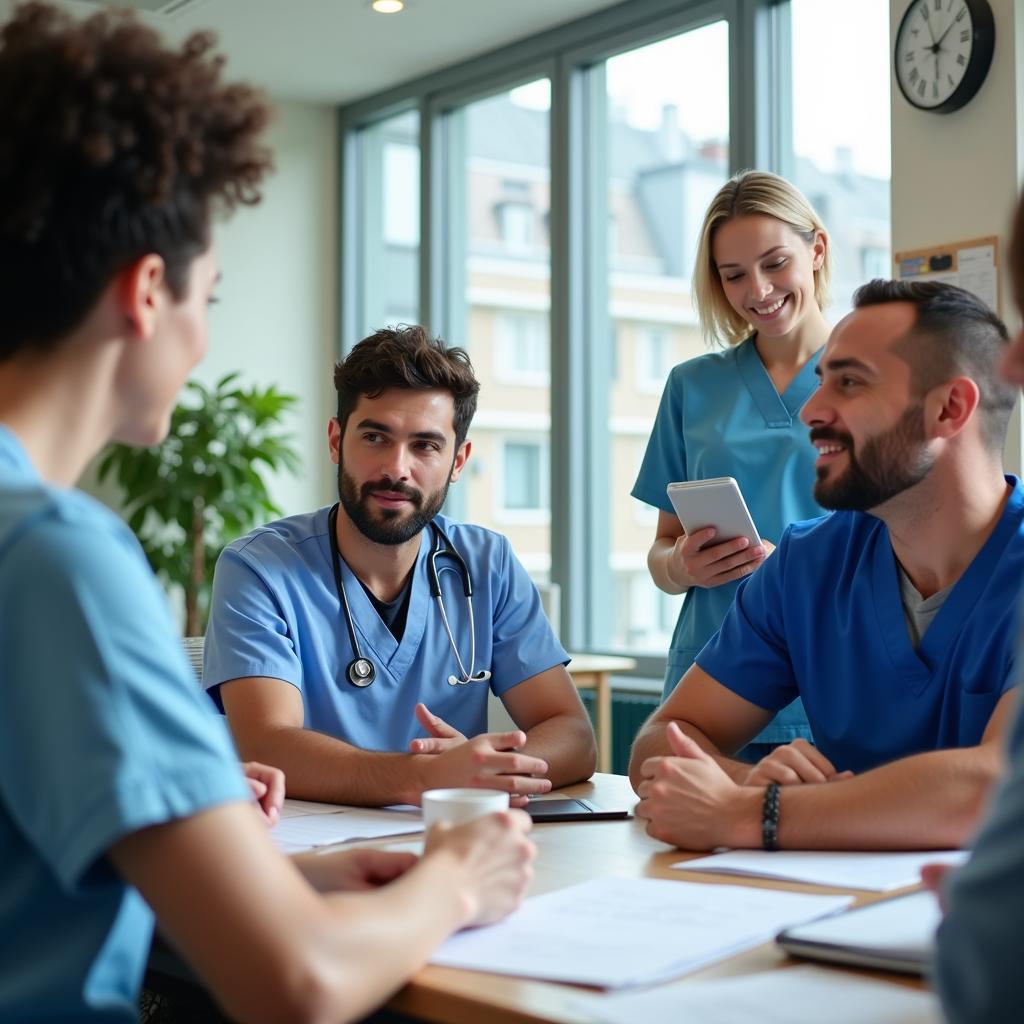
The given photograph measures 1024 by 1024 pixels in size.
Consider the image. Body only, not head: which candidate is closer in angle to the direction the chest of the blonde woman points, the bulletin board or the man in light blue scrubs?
the man in light blue scrubs

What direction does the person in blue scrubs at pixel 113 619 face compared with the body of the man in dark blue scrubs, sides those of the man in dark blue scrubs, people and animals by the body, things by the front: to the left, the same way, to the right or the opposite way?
the opposite way

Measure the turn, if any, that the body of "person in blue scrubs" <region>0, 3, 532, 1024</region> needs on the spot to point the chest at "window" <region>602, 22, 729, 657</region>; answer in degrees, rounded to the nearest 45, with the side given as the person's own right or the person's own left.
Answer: approximately 45° to the person's own left

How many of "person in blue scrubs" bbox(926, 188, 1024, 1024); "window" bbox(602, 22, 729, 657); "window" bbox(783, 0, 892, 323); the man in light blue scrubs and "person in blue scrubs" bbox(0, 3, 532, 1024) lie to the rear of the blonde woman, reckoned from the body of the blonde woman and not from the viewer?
2

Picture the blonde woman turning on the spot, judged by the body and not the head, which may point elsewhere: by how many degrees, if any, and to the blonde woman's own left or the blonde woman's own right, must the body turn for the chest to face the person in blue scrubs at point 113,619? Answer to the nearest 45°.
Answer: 0° — they already face them

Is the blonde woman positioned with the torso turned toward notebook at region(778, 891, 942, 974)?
yes

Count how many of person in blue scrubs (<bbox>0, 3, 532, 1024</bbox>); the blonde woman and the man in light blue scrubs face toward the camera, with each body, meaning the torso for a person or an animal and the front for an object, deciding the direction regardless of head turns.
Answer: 2

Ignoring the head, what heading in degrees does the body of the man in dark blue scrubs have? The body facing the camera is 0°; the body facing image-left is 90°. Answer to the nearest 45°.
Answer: approximately 45°

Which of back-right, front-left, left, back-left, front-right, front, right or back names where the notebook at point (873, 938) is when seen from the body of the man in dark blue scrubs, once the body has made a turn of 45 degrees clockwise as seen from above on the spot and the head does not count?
left

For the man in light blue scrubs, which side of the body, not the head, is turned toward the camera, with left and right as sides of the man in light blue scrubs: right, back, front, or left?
front

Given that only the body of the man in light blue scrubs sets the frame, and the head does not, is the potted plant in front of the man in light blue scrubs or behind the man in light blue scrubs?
behind

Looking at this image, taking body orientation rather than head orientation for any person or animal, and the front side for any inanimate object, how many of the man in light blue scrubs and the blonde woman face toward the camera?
2

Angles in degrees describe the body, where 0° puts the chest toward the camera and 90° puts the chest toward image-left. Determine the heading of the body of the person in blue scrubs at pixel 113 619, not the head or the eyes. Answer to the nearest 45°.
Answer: approximately 225°

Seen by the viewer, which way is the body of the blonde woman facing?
toward the camera

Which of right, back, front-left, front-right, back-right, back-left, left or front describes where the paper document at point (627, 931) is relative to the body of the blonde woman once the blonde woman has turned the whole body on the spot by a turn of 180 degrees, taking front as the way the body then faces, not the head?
back

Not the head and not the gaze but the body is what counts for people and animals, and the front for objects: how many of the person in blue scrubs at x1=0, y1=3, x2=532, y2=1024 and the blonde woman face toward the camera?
1

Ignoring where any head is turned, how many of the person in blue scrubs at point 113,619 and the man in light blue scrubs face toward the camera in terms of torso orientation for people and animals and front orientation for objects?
1

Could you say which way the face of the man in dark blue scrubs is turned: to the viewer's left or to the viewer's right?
to the viewer's left

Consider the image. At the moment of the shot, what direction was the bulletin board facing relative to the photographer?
facing the viewer and to the left of the viewer

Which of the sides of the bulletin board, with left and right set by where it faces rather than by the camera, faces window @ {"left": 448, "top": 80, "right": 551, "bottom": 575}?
right
